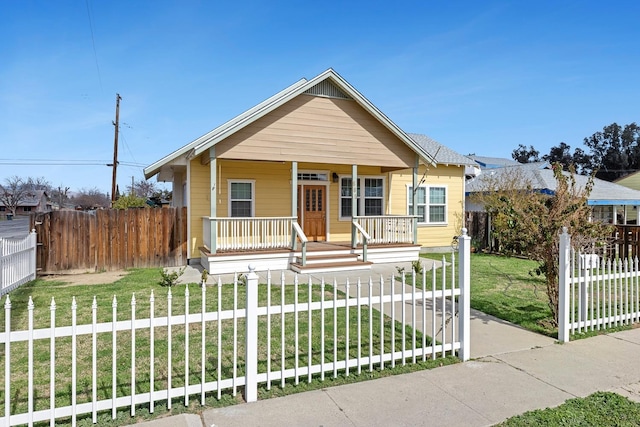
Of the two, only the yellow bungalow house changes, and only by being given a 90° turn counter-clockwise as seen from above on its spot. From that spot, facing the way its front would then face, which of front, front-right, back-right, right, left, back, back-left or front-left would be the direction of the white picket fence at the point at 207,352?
right

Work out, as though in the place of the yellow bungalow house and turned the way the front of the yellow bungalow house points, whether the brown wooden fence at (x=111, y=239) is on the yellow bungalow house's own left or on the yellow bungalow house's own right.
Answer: on the yellow bungalow house's own right

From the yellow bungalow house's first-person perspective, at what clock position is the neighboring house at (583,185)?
The neighboring house is roughly at 8 o'clock from the yellow bungalow house.

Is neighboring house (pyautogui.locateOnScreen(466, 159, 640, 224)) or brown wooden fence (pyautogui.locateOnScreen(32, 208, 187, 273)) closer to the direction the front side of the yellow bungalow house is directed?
the brown wooden fence

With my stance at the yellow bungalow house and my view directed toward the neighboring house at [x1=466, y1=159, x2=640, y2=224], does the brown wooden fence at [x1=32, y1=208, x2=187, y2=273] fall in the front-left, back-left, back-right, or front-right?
back-left

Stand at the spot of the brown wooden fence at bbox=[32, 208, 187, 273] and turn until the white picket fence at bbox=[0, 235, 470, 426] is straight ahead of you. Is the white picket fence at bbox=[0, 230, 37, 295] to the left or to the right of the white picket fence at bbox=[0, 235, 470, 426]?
right

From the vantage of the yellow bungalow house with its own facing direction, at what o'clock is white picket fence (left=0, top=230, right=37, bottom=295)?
The white picket fence is roughly at 2 o'clock from the yellow bungalow house.

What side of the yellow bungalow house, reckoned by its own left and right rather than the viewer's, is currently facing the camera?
front
